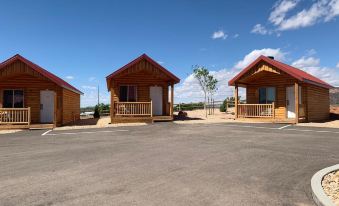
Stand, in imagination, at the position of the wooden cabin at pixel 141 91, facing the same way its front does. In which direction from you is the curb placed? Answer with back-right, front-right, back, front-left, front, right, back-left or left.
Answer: front

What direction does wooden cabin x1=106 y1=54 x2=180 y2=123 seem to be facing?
toward the camera

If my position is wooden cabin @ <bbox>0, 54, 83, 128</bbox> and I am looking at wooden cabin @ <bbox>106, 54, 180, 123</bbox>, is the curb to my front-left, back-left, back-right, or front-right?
front-right

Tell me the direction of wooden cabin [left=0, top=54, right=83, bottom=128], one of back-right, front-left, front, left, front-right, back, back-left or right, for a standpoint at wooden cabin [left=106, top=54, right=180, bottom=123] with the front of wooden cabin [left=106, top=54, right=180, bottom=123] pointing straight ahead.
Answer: right

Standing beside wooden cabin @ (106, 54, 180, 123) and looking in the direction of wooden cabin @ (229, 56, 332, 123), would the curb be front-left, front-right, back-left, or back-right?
front-right

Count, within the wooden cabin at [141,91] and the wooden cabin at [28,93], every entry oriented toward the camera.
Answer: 2

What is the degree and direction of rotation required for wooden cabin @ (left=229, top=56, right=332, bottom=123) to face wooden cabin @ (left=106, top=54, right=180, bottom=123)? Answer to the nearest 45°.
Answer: approximately 45° to its right

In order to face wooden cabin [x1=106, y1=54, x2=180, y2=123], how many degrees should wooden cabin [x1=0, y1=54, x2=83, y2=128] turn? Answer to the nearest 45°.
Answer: approximately 90° to its left

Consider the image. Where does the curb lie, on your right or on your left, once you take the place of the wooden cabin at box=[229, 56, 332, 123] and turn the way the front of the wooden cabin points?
on your left

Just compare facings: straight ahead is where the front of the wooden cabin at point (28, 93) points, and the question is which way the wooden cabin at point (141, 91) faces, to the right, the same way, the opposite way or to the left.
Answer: the same way

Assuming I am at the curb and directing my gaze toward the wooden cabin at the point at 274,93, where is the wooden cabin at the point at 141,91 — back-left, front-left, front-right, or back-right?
front-left

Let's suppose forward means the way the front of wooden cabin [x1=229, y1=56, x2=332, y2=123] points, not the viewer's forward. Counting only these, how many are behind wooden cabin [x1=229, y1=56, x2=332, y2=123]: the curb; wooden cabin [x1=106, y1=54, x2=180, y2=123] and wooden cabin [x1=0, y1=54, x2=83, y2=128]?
0

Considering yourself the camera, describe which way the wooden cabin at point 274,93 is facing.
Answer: facing the viewer and to the left of the viewer

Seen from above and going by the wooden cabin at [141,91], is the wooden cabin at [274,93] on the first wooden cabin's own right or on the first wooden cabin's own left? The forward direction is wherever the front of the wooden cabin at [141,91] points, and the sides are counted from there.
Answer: on the first wooden cabin's own left
